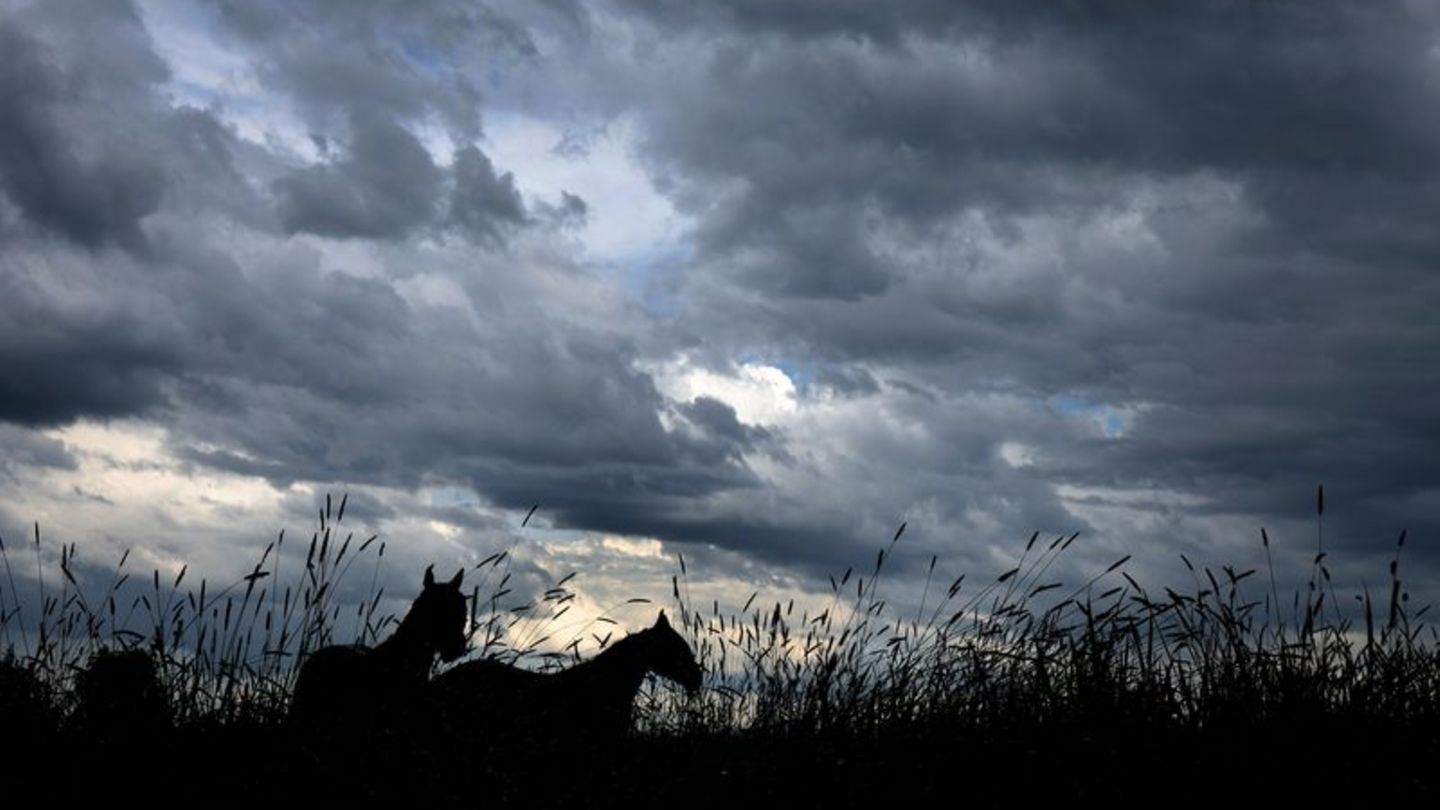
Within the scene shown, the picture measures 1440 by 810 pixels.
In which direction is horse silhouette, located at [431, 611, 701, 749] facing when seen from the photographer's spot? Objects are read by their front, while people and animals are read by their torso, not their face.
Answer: facing to the right of the viewer

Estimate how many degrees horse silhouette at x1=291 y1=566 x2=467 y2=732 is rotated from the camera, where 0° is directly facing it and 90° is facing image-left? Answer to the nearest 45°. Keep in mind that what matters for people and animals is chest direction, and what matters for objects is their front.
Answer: approximately 315°
